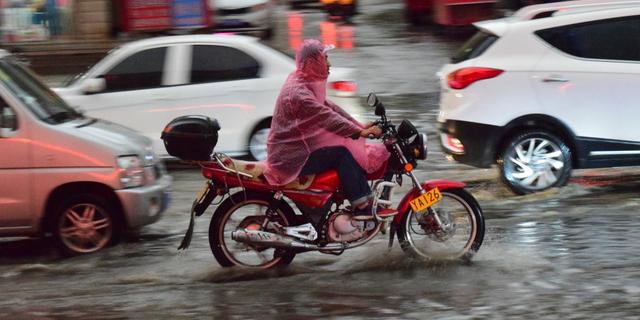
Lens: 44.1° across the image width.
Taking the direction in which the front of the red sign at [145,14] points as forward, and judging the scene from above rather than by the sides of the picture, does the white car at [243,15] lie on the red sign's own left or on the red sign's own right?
on the red sign's own left

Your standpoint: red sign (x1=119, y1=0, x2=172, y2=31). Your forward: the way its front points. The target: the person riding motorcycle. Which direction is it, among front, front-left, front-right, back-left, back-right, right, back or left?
front

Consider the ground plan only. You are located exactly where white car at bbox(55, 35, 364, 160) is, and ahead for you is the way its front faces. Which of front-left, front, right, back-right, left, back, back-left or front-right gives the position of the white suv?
back-left

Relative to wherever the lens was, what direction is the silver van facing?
facing to the right of the viewer

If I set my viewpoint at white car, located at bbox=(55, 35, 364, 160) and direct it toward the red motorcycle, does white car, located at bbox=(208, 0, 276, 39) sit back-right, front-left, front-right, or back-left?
back-left

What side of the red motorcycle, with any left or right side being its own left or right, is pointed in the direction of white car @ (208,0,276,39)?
left

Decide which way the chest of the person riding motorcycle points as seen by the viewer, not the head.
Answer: to the viewer's right

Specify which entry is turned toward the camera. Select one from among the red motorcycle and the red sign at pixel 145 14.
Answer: the red sign

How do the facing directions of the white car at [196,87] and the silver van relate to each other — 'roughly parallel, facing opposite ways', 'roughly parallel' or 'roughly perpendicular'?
roughly parallel, facing opposite ways

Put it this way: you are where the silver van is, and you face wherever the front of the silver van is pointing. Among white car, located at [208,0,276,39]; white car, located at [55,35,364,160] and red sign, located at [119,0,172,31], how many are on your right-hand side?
0

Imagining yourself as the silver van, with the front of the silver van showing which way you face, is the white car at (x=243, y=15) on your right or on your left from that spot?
on your left

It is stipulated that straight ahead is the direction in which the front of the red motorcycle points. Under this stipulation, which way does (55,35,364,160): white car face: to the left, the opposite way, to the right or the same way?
the opposite way

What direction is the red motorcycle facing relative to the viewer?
to the viewer's right

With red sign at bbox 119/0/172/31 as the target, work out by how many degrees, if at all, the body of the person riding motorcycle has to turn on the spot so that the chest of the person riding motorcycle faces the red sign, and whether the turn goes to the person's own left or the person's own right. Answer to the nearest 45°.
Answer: approximately 90° to the person's own left

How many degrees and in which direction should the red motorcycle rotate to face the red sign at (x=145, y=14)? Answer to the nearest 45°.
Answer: approximately 90° to its left

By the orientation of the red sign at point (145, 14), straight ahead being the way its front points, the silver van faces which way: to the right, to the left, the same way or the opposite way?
to the left

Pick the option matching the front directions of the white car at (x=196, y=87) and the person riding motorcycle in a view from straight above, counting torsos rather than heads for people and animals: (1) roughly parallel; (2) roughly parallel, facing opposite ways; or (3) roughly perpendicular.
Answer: roughly parallel, facing opposite ways

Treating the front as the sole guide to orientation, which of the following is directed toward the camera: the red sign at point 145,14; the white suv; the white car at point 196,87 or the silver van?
the red sign

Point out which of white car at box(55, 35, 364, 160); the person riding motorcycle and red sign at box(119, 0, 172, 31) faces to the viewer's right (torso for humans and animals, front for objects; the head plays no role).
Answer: the person riding motorcycle

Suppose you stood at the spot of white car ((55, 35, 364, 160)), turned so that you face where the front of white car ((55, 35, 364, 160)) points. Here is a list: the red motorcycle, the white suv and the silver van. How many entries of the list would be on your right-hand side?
0

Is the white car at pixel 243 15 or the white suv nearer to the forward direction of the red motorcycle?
the white suv

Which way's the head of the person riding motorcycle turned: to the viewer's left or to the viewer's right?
to the viewer's right

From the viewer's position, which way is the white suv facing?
facing to the right of the viewer
